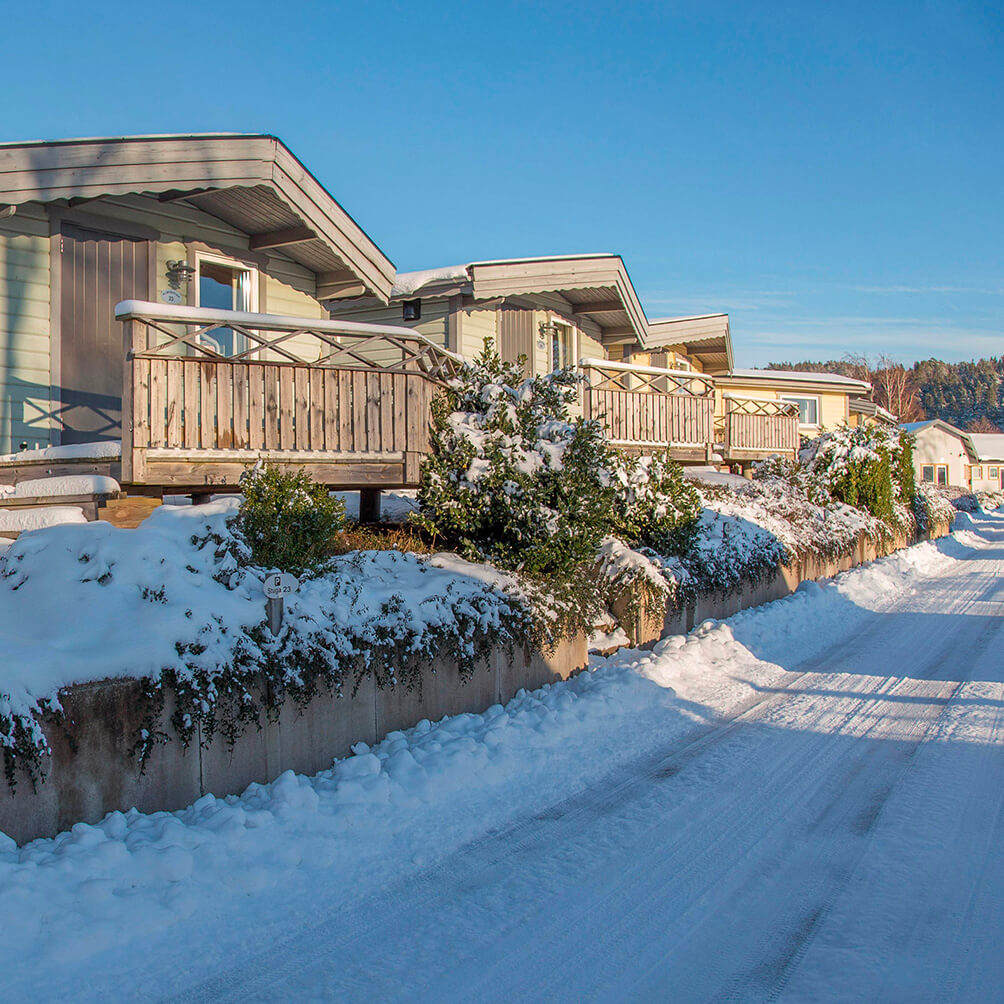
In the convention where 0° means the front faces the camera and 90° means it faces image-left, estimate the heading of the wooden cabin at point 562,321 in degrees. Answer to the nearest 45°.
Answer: approximately 315°

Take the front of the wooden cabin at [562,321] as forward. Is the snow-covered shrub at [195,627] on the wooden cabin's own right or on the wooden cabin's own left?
on the wooden cabin's own right

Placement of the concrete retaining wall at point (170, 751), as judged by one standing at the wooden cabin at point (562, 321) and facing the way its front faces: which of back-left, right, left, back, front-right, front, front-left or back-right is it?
front-right

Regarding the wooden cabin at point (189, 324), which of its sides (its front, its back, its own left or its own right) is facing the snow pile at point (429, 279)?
left

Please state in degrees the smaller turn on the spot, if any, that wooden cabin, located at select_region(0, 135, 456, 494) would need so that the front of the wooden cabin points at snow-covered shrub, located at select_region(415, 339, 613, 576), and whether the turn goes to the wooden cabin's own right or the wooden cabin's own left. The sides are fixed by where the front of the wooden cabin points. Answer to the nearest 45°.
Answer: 0° — it already faces it

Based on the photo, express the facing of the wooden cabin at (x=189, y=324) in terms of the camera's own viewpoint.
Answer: facing the viewer and to the right of the viewer

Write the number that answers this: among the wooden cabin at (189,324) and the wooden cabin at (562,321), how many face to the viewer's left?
0

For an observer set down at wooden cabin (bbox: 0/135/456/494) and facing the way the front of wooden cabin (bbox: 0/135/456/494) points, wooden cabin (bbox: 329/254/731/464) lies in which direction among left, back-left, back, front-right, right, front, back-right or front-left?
left

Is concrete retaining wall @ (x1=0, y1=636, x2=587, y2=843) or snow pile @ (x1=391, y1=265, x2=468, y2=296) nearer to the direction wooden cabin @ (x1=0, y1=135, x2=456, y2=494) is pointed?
the concrete retaining wall

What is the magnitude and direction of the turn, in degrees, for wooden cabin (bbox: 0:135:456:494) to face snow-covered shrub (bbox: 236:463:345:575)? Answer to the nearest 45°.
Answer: approximately 45° to its right
